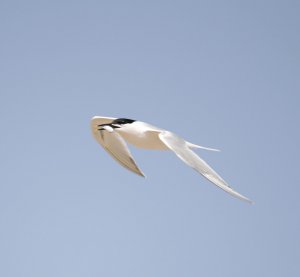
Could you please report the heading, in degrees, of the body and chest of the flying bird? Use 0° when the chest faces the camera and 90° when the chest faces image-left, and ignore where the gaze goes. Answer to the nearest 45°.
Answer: approximately 45°
